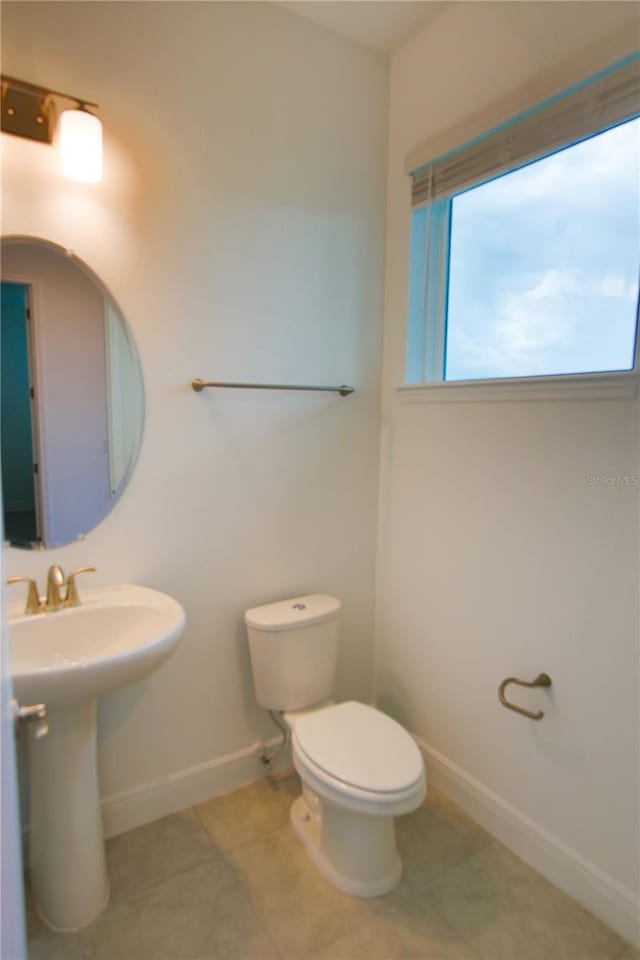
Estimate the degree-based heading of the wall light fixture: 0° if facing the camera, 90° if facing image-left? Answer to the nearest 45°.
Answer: approximately 315°
